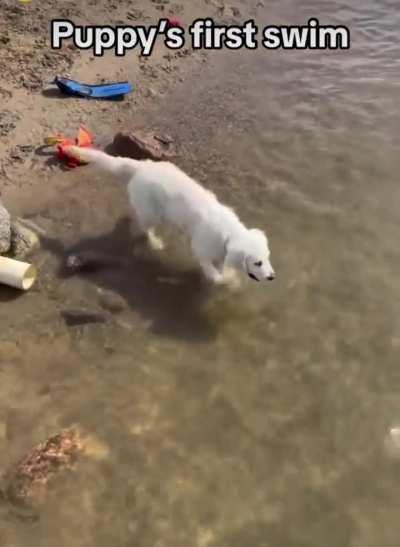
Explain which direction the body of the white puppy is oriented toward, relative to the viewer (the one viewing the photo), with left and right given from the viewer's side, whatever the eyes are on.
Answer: facing the viewer and to the right of the viewer

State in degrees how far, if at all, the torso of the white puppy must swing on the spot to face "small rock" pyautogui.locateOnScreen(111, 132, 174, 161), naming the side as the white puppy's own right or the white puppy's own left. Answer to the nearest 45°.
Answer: approximately 135° to the white puppy's own left

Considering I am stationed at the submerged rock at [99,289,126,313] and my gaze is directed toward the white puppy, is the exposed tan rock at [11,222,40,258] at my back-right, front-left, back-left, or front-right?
back-left

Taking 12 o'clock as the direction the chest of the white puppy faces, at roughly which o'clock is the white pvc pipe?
The white pvc pipe is roughly at 4 o'clock from the white puppy.

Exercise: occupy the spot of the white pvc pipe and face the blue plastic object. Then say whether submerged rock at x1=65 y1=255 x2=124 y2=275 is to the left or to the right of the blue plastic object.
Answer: right

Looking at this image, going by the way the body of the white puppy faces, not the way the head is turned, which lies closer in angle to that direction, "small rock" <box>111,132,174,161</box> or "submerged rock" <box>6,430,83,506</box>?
the submerged rock

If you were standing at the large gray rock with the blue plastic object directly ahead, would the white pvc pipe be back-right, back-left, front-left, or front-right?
back-right

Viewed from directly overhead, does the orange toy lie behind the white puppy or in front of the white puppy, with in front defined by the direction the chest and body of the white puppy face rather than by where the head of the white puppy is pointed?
behind

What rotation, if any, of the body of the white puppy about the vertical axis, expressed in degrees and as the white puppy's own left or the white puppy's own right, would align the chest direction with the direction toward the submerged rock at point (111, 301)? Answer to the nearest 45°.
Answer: approximately 90° to the white puppy's own right

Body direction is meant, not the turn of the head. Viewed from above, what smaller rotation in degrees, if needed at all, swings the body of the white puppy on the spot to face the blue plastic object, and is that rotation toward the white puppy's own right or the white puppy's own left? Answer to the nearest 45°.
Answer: approximately 135° to the white puppy's own left

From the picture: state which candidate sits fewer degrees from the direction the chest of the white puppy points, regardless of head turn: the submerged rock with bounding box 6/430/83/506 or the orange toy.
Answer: the submerged rock

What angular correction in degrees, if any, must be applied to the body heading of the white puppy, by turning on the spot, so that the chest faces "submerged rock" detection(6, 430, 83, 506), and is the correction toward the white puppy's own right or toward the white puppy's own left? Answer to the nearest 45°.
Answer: approximately 90° to the white puppy's own right
